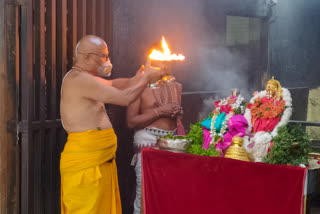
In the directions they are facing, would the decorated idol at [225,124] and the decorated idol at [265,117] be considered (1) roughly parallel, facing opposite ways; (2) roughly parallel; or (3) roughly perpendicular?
roughly parallel

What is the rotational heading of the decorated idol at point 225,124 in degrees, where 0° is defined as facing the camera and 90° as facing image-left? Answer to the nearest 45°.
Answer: approximately 45°

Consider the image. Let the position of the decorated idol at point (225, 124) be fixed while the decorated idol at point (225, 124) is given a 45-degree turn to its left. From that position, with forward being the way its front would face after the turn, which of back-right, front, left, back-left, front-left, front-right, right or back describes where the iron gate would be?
right

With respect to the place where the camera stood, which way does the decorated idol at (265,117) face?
facing the viewer and to the left of the viewer

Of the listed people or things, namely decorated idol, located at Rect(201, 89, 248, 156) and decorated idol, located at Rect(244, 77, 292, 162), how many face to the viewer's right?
0
